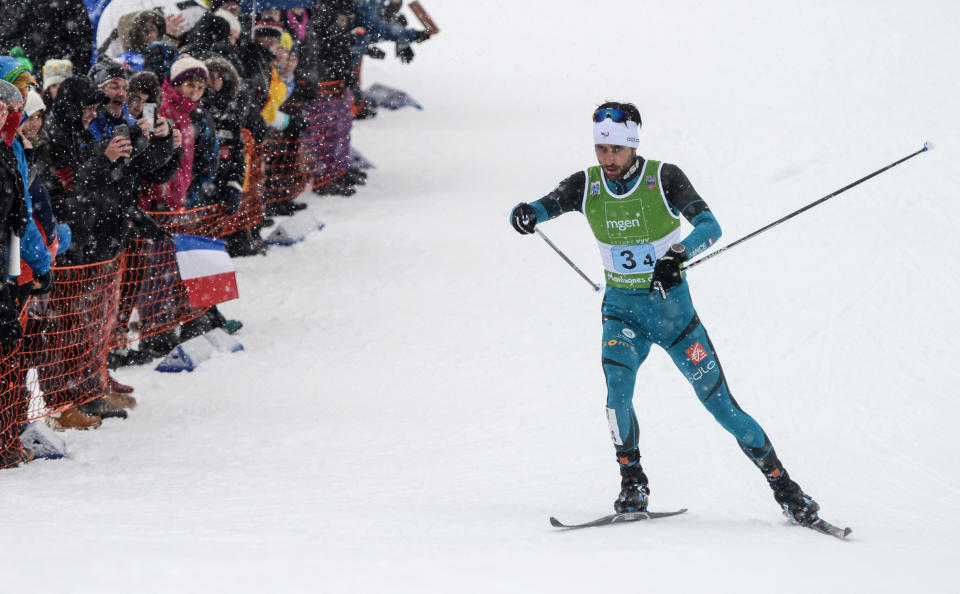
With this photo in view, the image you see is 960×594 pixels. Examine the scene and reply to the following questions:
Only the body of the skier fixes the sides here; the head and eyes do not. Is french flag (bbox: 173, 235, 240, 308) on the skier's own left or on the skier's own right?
on the skier's own right

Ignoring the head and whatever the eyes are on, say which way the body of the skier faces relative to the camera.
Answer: toward the camera

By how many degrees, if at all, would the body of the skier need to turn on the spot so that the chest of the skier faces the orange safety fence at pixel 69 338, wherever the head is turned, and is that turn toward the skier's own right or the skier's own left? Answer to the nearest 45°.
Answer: approximately 90° to the skier's own right

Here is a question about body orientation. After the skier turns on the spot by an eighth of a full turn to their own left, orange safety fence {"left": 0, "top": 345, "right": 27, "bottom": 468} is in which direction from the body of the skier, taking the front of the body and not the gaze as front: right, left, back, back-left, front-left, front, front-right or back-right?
back-right

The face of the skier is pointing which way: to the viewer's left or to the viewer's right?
to the viewer's left
